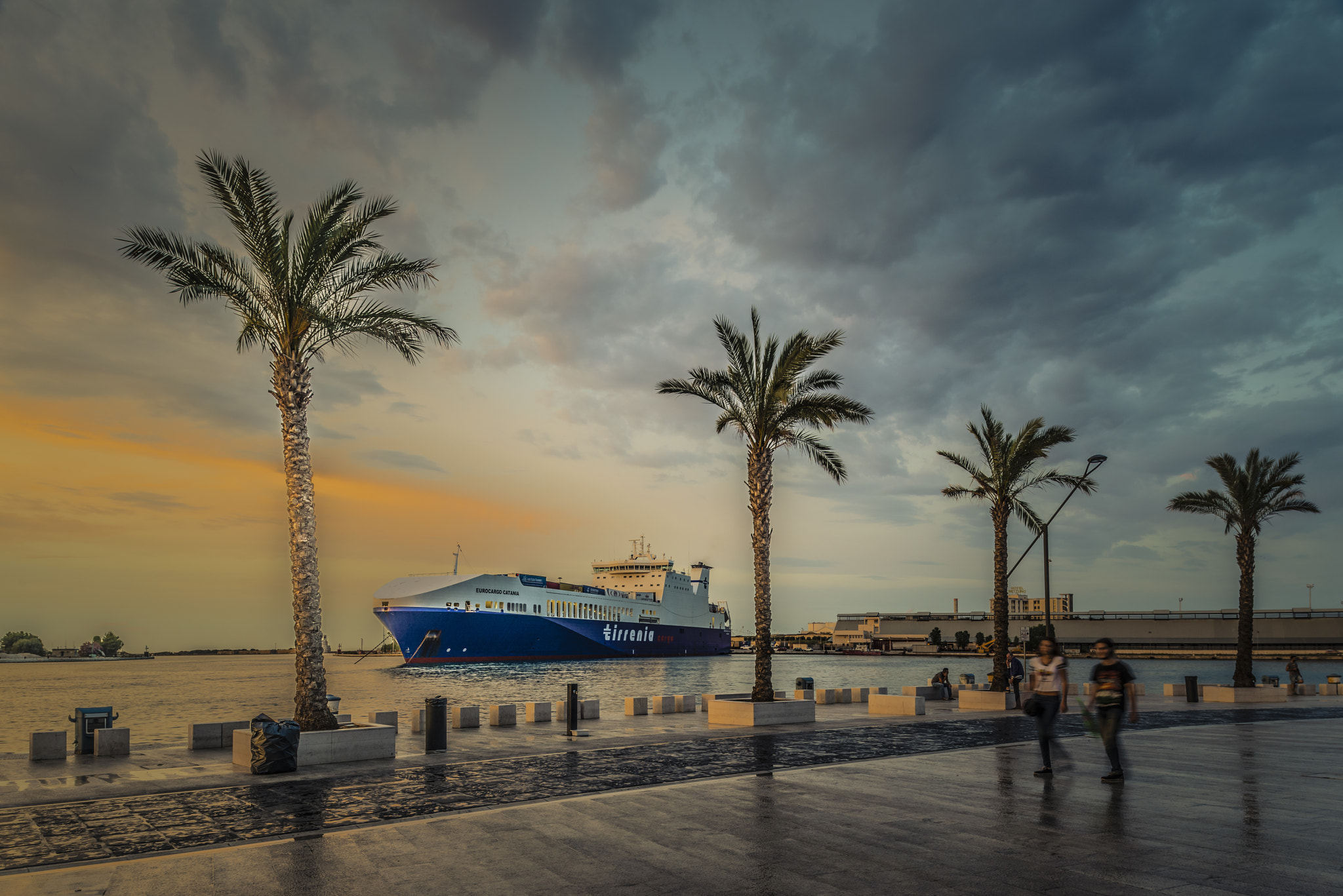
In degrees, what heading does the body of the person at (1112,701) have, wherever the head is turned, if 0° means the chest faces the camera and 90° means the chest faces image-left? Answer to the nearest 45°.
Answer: approximately 45°

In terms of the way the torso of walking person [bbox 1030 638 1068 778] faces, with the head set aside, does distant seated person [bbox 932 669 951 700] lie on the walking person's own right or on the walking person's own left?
on the walking person's own right

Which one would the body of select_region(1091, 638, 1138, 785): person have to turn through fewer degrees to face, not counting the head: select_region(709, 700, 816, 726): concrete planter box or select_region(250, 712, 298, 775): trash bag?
the trash bag

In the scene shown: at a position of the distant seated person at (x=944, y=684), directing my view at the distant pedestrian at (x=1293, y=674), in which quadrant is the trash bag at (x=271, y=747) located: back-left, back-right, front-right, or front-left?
back-right

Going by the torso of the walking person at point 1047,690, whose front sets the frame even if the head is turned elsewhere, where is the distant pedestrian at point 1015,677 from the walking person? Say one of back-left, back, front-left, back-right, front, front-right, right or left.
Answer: back-right

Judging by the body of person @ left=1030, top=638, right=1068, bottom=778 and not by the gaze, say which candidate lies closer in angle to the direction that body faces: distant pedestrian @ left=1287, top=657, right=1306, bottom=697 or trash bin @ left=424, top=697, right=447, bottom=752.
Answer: the trash bin

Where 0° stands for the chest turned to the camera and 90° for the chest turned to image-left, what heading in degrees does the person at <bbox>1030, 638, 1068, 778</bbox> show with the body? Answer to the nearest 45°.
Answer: approximately 45°
